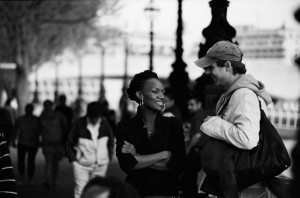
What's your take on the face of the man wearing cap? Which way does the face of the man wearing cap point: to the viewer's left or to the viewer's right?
to the viewer's left

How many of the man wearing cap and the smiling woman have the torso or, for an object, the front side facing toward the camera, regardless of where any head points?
1

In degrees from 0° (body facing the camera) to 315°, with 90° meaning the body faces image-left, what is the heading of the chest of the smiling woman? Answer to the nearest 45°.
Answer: approximately 0°

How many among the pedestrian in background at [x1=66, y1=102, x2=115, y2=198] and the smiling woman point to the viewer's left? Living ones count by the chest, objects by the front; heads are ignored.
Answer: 0

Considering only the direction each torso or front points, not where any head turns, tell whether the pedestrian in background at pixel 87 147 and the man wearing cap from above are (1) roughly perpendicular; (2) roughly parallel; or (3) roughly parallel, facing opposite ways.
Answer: roughly perpendicular

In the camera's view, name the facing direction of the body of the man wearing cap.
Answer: to the viewer's left

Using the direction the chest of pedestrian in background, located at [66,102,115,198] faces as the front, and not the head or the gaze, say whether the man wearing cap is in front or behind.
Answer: in front

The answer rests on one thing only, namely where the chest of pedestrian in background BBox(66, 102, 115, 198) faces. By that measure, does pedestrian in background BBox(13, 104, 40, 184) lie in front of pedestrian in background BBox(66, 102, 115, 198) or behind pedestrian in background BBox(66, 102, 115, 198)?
behind

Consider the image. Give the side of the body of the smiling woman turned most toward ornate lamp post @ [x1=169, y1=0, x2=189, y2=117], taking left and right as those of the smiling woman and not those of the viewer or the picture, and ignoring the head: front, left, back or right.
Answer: back

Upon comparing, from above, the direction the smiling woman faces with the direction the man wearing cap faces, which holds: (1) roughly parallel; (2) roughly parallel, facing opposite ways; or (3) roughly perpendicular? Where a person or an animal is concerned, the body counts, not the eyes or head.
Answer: roughly perpendicular

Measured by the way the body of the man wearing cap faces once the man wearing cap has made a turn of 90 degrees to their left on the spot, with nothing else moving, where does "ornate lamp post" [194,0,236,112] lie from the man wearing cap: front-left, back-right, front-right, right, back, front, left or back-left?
back

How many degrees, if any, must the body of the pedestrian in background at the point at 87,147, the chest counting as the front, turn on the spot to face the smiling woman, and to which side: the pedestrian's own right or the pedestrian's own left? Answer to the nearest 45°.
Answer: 0° — they already face them
